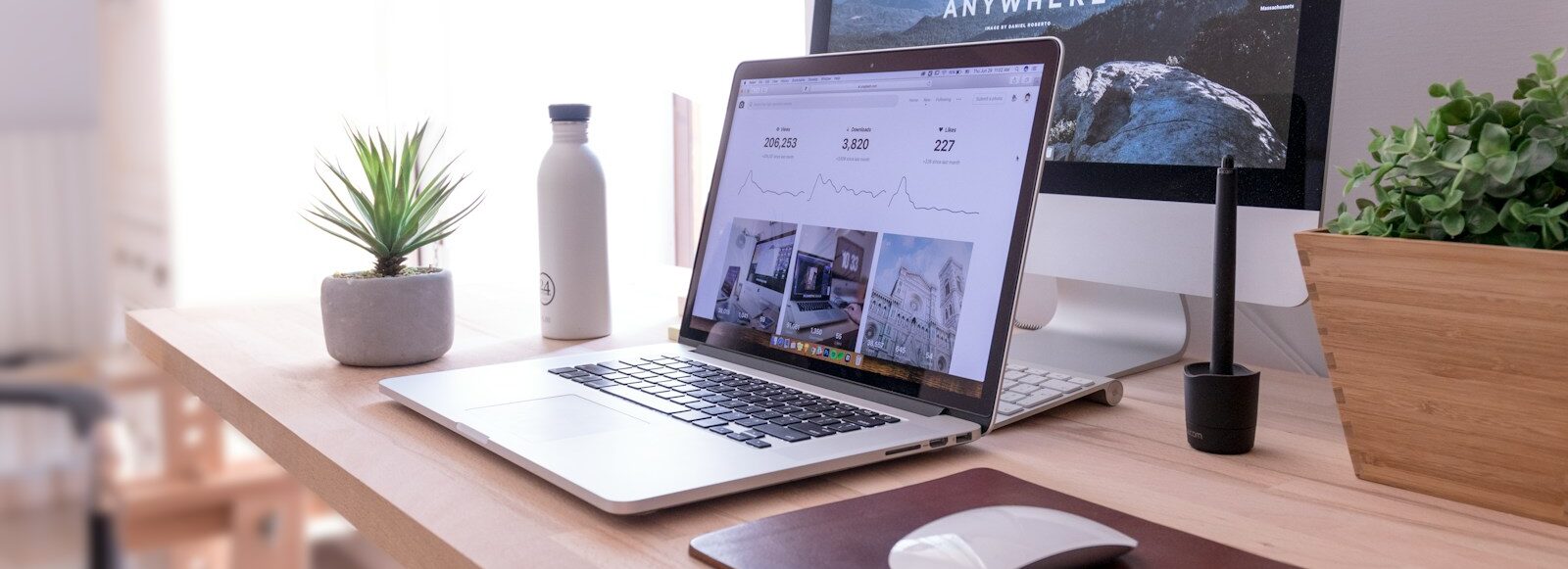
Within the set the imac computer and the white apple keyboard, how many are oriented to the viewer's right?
0

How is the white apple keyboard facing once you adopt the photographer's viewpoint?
facing the viewer and to the left of the viewer

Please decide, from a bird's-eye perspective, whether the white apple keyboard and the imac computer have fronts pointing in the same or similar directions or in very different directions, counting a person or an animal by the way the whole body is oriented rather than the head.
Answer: same or similar directions

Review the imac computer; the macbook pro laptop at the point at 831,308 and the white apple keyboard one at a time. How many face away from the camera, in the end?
0

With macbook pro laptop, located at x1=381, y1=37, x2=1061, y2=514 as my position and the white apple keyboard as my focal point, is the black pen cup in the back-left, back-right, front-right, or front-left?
front-right

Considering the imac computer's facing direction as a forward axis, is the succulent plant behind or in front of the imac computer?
in front

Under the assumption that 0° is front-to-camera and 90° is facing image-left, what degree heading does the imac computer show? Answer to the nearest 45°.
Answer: approximately 45°

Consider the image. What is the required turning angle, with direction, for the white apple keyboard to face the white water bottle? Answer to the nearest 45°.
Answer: approximately 45° to its right
